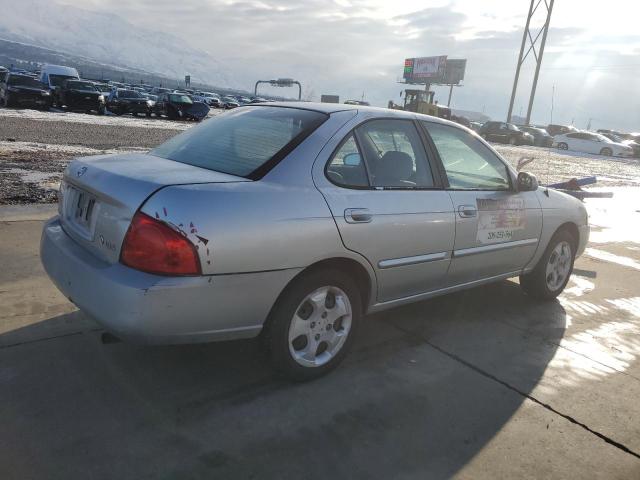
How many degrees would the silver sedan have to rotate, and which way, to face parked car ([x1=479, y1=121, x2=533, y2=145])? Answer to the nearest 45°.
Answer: approximately 45° to its left

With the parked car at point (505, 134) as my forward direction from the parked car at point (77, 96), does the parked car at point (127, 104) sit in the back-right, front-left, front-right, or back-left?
front-left

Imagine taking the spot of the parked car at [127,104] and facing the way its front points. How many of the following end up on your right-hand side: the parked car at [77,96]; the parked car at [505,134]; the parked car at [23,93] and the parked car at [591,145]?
2

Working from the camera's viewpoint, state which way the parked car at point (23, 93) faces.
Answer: facing the viewer and to the right of the viewer

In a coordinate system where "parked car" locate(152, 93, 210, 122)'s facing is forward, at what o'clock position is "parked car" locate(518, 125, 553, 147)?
"parked car" locate(518, 125, 553, 147) is roughly at 10 o'clock from "parked car" locate(152, 93, 210, 122).

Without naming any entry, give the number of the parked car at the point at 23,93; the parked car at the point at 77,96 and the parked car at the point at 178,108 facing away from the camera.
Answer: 0

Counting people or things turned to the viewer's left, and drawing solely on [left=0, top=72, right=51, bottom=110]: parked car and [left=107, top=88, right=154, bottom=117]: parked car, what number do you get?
0

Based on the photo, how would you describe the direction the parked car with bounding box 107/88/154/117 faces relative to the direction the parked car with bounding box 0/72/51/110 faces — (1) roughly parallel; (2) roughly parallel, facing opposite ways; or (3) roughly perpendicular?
roughly parallel

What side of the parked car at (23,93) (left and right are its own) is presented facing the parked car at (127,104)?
left

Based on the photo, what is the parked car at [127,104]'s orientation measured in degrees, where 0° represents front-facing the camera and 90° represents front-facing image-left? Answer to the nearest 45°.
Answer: approximately 315°

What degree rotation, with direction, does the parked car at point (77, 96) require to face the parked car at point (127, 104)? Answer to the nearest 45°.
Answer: approximately 90° to its left

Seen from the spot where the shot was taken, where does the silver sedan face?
facing away from the viewer and to the right of the viewer

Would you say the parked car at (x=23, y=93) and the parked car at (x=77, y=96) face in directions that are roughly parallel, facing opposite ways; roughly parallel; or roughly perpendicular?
roughly parallel

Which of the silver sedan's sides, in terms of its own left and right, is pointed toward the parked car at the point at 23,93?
left

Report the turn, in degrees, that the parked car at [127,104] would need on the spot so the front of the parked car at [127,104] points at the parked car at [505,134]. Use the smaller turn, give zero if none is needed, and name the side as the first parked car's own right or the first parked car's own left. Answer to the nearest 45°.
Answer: approximately 45° to the first parked car's own left
